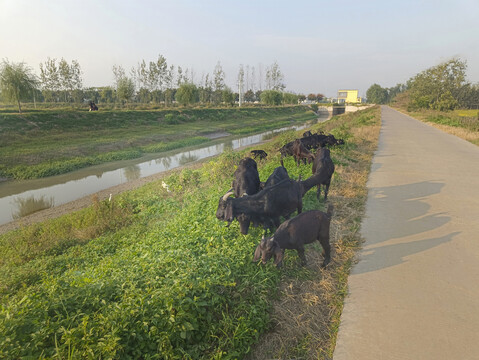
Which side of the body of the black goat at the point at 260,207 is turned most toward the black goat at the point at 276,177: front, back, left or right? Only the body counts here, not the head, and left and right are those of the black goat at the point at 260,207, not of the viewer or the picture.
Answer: right

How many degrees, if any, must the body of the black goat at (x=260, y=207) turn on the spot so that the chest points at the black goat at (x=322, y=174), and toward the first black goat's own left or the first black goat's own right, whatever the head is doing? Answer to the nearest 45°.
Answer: approximately 135° to the first black goat's own right

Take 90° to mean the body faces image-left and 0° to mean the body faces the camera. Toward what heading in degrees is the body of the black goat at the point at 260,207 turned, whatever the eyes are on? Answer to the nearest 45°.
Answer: approximately 90°

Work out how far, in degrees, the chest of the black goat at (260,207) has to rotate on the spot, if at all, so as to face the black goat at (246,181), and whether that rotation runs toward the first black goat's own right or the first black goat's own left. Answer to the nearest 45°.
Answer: approximately 90° to the first black goat's own right

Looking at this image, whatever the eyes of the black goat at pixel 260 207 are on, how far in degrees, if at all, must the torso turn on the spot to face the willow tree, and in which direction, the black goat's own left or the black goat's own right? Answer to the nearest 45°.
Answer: approximately 45° to the black goat's own right
